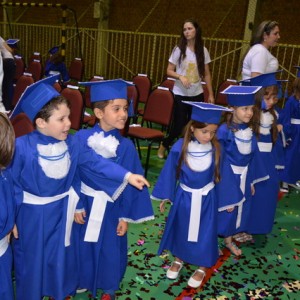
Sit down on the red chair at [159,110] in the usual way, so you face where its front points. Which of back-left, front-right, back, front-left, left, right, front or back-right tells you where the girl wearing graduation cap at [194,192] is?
front-left

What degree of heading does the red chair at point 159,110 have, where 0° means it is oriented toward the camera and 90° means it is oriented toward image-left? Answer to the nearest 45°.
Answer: approximately 45°

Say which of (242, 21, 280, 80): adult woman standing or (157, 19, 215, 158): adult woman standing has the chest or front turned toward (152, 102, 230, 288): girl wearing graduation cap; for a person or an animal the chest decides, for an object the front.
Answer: (157, 19, 215, 158): adult woman standing

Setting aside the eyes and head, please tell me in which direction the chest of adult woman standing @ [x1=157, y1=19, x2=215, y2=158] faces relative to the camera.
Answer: toward the camera

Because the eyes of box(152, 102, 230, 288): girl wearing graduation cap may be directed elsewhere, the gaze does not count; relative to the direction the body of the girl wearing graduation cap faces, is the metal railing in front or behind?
behind

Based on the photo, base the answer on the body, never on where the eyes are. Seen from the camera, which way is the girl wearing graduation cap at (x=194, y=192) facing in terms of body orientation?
toward the camera

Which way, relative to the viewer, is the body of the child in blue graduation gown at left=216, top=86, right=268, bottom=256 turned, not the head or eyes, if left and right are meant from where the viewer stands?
facing the viewer and to the right of the viewer

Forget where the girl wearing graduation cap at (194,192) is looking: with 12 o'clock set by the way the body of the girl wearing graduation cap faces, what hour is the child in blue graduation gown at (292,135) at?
The child in blue graduation gown is roughly at 7 o'clock from the girl wearing graduation cap.
